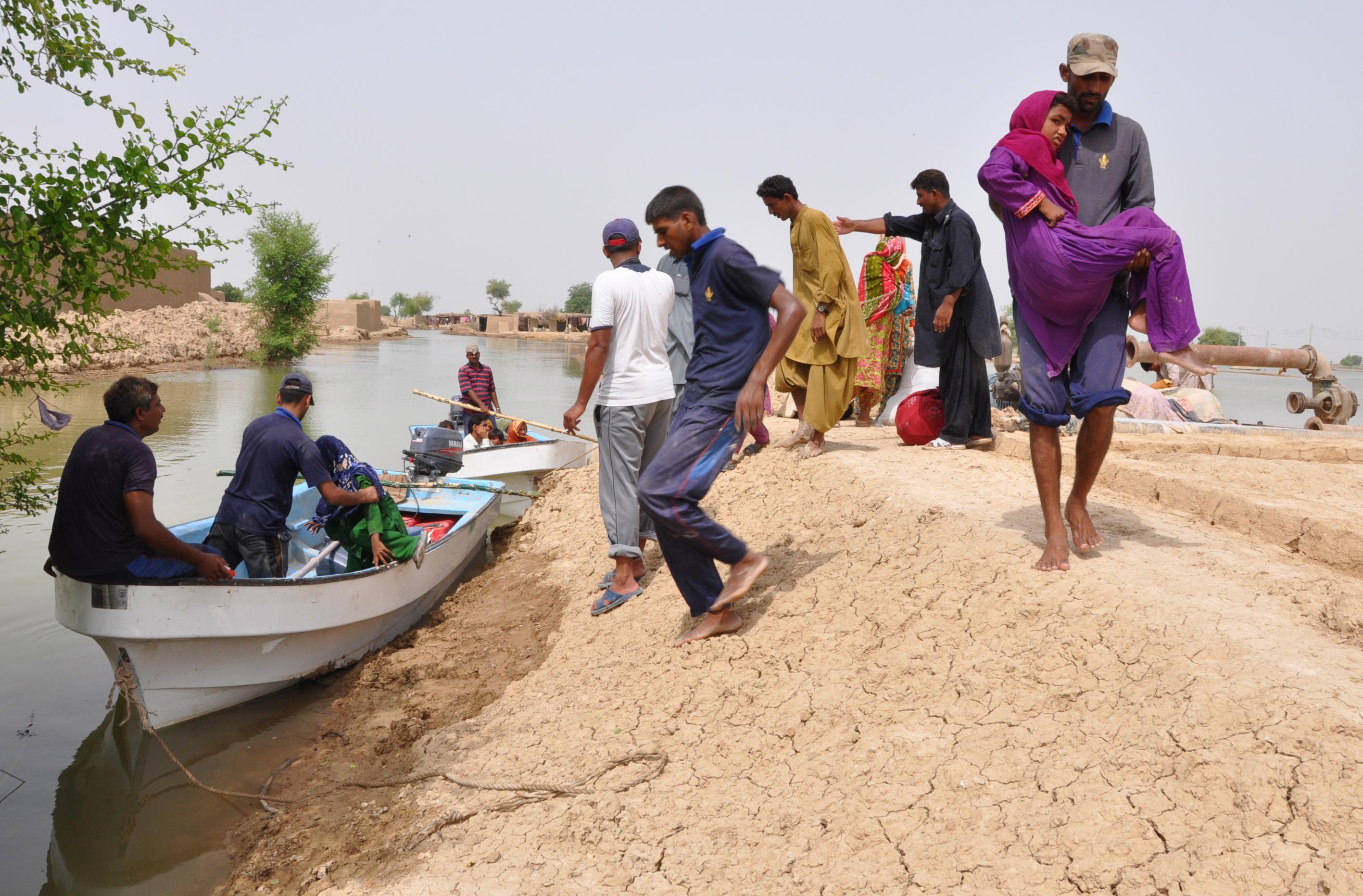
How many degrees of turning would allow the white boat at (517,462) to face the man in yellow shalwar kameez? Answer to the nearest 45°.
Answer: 0° — it already faces them

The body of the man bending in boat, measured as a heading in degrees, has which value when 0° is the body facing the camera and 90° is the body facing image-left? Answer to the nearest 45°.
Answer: approximately 225°

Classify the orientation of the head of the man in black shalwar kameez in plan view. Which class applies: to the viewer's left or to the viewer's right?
to the viewer's left

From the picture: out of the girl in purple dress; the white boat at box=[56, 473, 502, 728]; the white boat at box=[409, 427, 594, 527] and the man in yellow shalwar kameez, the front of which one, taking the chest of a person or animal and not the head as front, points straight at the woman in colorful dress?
the white boat at box=[409, 427, 594, 527]

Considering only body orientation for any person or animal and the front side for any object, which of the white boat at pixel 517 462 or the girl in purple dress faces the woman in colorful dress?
the white boat

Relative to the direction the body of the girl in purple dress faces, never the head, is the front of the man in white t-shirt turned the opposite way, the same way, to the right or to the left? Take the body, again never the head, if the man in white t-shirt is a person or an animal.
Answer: the opposite way

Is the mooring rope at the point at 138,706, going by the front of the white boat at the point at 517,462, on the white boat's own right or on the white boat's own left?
on the white boat's own right

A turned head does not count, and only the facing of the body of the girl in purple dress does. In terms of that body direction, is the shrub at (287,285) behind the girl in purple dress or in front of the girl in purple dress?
behind

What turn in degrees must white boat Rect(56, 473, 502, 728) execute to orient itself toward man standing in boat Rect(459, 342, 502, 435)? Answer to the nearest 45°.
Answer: approximately 135° to its right
